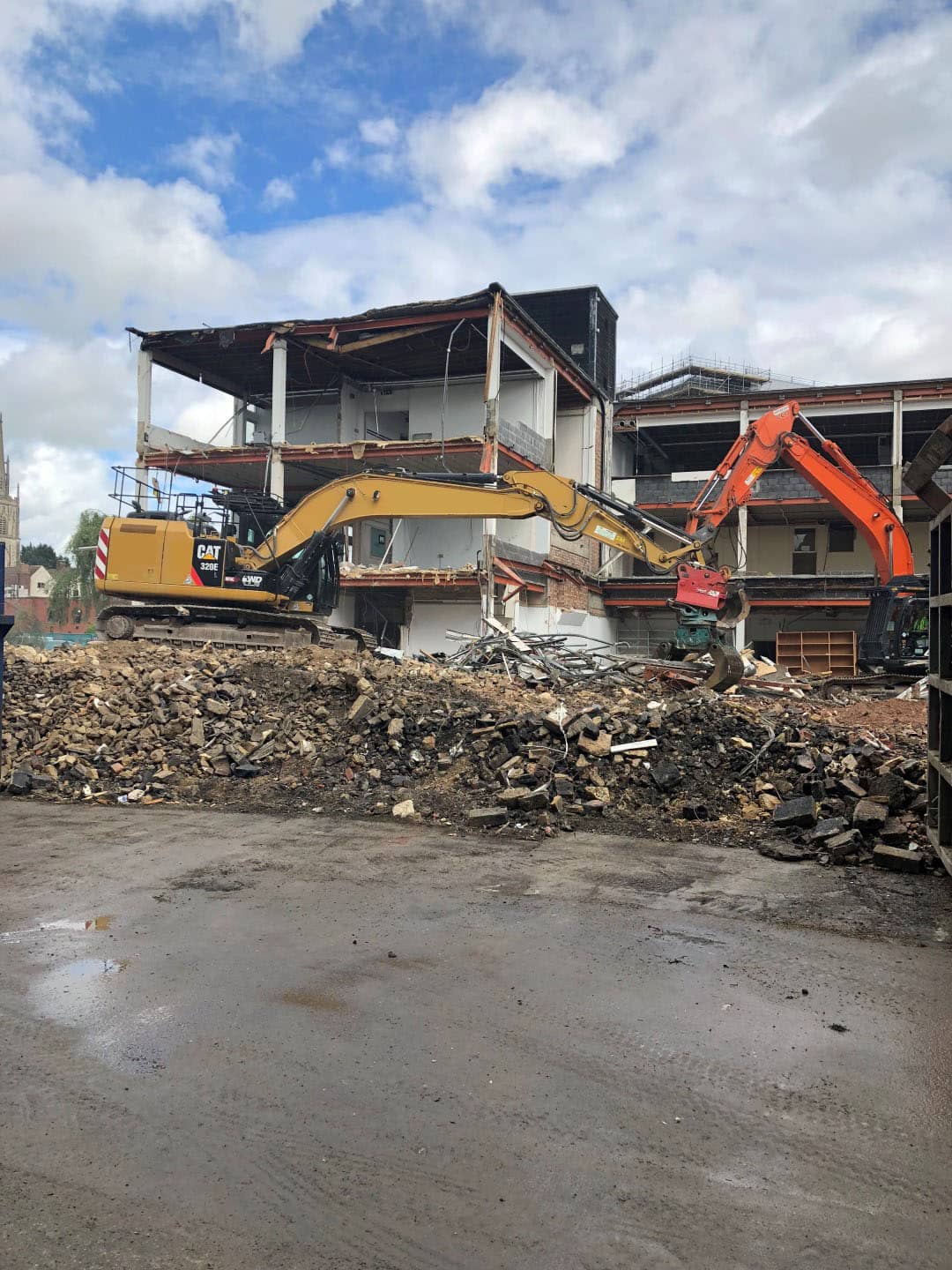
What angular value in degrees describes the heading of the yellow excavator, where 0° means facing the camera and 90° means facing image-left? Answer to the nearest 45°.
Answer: approximately 270°

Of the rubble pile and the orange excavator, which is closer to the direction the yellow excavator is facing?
the orange excavator

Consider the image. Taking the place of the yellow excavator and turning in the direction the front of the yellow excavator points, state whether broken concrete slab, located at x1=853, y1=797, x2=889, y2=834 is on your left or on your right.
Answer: on your right

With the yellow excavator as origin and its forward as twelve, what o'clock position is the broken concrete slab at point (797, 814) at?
The broken concrete slab is roughly at 2 o'clock from the yellow excavator.

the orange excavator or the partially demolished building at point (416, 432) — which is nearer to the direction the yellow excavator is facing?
the orange excavator

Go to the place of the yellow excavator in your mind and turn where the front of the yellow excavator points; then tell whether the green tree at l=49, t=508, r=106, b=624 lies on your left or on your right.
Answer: on your left

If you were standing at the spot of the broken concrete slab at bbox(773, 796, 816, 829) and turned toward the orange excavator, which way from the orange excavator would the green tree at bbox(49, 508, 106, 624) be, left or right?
left

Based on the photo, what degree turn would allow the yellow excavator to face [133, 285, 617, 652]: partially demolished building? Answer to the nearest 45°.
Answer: approximately 90° to its left

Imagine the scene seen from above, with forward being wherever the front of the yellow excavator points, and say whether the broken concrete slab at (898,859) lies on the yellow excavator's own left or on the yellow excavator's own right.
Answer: on the yellow excavator's own right

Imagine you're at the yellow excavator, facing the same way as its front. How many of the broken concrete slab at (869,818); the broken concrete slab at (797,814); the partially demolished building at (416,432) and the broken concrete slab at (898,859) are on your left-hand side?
1

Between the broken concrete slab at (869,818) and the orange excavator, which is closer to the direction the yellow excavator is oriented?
the orange excavator

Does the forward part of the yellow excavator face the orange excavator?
yes

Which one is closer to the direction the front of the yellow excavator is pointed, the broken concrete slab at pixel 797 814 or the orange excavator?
the orange excavator
